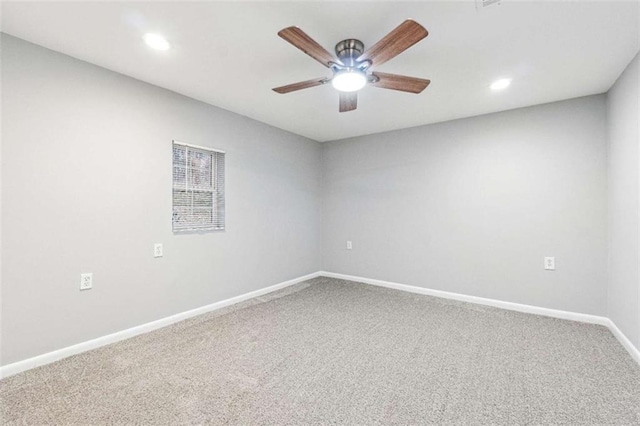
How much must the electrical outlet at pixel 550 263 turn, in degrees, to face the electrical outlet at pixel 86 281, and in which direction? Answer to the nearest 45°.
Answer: approximately 45° to its right

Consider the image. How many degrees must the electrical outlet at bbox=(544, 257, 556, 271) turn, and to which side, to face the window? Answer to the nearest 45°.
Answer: approximately 45° to its right

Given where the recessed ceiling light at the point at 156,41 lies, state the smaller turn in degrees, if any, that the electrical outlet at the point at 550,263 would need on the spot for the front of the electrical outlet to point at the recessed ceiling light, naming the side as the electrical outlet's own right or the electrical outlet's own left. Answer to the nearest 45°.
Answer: approximately 45° to the electrical outlet's own right

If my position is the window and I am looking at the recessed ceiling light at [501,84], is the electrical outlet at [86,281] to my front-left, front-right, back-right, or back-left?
back-right

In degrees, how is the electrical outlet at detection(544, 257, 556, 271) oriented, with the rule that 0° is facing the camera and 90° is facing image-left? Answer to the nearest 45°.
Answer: approximately 0°
